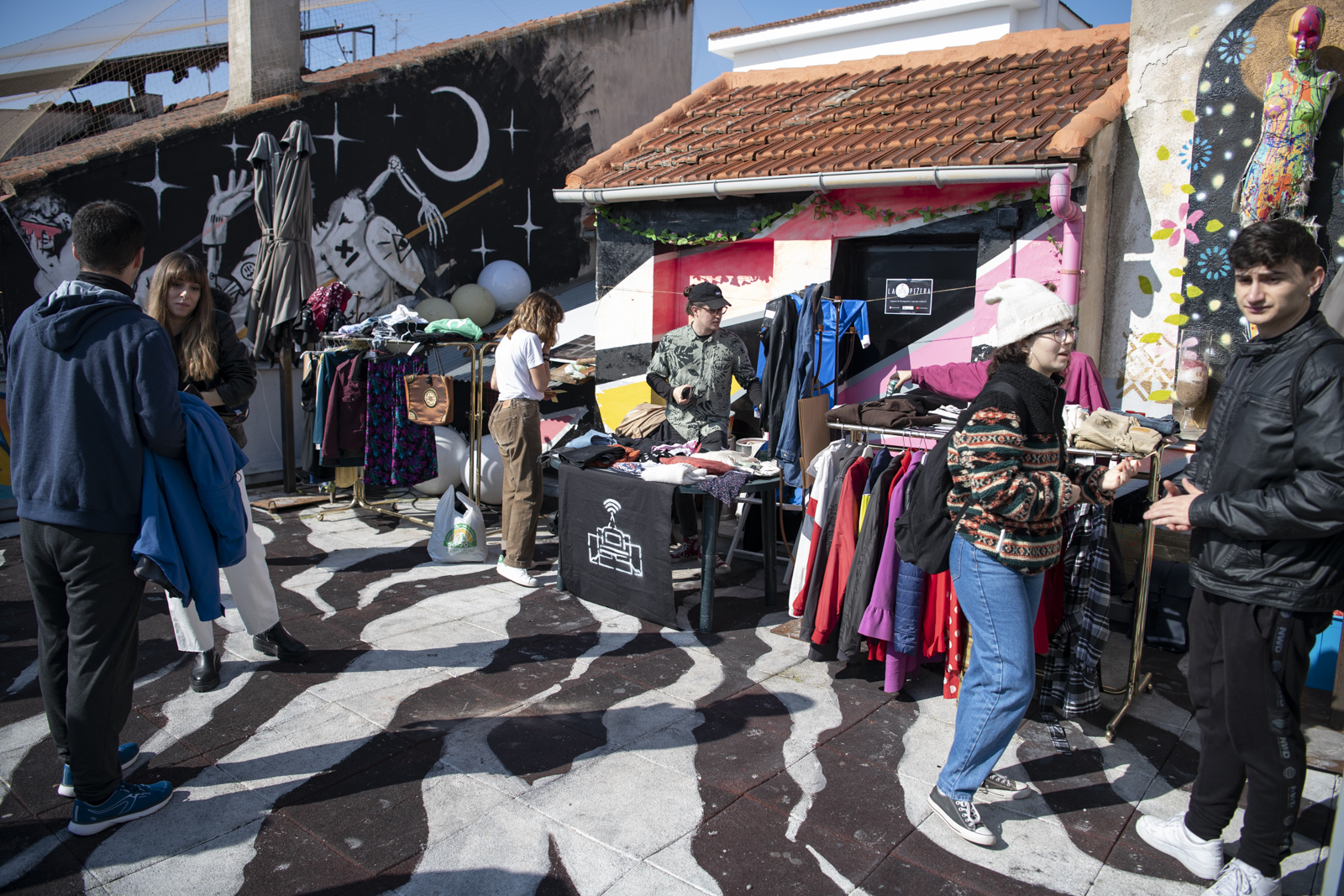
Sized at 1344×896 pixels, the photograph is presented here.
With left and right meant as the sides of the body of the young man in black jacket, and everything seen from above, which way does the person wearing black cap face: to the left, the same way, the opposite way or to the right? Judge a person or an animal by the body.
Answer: to the left

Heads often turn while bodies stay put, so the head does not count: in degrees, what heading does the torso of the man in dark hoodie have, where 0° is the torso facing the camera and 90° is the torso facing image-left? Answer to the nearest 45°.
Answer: approximately 225°

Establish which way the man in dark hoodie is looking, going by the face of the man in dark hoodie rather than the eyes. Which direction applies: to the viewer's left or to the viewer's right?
to the viewer's right

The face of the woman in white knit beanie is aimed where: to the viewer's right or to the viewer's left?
to the viewer's right

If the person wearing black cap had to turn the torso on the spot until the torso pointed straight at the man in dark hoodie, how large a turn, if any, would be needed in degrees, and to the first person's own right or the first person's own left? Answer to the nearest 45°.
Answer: approximately 45° to the first person's own right

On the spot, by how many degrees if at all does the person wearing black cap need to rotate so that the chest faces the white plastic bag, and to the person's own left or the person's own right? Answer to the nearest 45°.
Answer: approximately 90° to the person's own right

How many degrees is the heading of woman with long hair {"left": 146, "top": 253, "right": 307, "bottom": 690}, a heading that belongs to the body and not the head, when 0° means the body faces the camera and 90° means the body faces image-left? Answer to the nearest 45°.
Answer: approximately 0°

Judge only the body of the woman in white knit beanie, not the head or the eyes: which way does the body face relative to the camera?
to the viewer's right

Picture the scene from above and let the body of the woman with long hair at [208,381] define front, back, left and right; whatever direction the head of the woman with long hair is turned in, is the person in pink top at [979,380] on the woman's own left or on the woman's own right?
on the woman's own left

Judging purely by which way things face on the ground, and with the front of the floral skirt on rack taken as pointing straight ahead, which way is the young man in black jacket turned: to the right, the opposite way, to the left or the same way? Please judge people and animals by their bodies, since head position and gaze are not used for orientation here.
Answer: to the right

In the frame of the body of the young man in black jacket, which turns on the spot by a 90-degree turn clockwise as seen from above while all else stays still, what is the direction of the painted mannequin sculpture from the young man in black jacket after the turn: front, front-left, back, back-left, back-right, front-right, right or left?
front-right

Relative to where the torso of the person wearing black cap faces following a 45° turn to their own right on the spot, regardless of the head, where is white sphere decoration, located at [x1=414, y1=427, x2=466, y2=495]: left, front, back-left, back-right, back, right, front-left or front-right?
right

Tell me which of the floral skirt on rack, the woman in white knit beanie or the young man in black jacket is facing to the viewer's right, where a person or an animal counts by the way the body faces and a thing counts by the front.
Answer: the woman in white knit beanie

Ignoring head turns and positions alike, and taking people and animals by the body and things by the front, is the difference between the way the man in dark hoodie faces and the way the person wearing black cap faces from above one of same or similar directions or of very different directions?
very different directions
